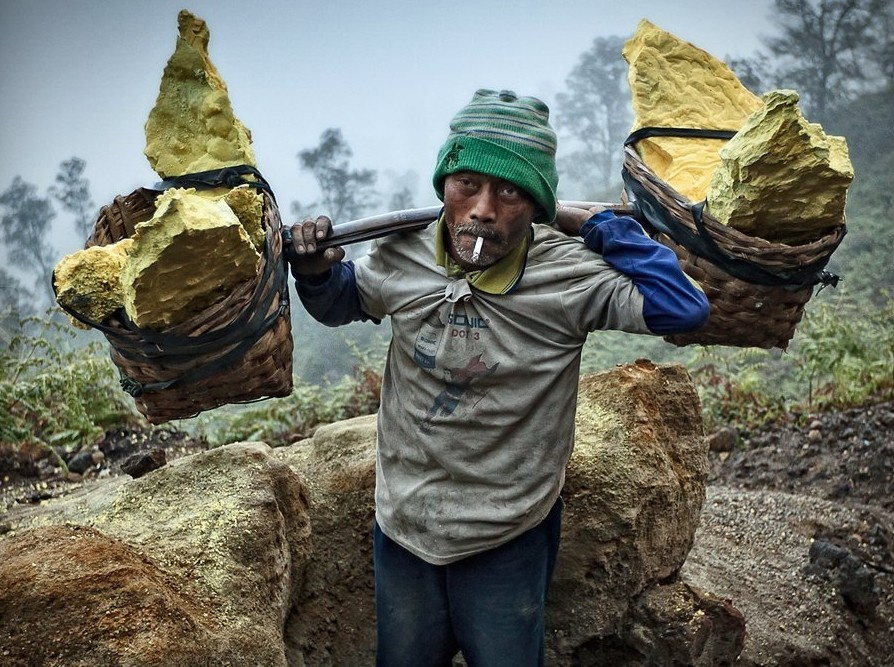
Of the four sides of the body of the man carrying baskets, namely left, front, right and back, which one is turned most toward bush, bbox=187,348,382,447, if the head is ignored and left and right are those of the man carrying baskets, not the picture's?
back

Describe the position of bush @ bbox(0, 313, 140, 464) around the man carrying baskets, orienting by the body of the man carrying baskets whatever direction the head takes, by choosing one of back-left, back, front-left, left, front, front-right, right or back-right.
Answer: back-right

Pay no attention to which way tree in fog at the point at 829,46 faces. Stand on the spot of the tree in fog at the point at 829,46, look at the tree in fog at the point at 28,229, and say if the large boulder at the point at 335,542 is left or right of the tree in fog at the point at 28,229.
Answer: left

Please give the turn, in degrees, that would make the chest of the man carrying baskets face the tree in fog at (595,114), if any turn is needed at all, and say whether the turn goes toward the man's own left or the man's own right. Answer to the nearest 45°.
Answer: approximately 180°

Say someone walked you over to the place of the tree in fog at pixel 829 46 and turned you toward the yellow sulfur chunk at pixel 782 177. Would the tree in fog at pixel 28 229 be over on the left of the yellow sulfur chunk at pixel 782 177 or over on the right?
right

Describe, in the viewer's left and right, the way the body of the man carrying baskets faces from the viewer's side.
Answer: facing the viewer

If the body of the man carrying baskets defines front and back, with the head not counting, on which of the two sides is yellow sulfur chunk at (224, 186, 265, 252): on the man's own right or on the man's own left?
on the man's own right

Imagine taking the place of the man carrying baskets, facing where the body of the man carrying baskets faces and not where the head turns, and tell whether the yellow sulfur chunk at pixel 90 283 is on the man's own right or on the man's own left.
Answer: on the man's own right

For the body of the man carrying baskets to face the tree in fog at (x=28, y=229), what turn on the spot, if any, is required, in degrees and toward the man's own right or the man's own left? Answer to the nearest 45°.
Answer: approximately 135° to the man's own right

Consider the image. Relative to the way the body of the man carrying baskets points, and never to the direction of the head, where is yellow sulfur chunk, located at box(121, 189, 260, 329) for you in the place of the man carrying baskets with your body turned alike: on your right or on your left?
on your right

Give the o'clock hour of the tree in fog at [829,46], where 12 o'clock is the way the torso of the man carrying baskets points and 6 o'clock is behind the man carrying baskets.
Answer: The tree in fog is roughly at 7 o'clock from the man carrying baskets.

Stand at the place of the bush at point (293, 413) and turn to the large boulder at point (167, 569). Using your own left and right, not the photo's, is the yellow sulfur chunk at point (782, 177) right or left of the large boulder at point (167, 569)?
left

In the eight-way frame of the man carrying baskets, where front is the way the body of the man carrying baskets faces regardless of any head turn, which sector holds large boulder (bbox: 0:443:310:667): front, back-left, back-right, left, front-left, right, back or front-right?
right
